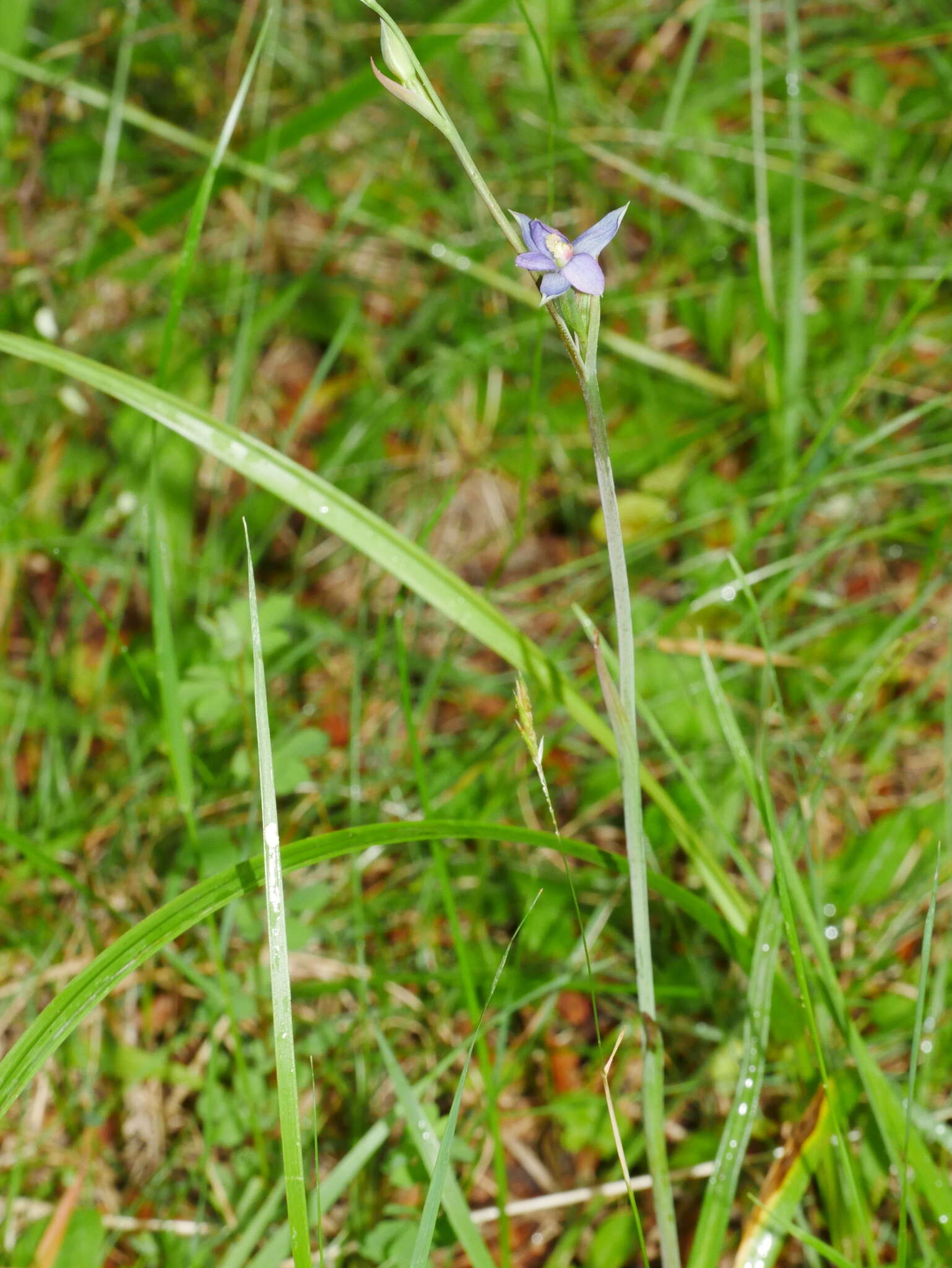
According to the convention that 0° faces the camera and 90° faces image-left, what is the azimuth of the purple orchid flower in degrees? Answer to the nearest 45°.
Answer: approximately 45°

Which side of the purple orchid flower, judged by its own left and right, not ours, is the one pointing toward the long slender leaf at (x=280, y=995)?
right
